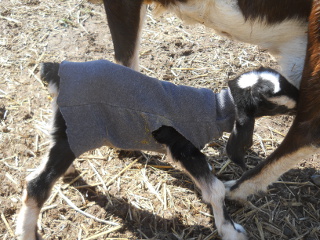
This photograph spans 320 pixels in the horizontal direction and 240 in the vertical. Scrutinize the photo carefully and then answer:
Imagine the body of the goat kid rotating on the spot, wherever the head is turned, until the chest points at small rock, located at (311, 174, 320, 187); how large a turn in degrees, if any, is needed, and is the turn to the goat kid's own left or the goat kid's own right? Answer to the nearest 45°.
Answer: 0° — it already faces it

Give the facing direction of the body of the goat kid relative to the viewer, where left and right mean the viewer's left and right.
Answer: facing to the right of the viewer
